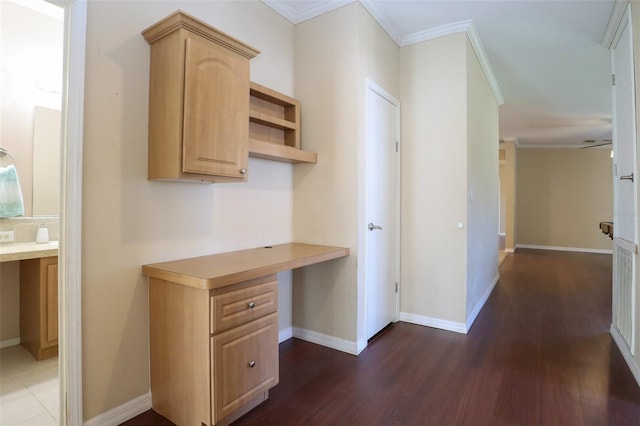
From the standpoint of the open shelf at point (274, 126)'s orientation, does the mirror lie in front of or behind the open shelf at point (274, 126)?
behind

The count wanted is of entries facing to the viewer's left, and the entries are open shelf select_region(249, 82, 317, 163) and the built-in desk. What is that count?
0

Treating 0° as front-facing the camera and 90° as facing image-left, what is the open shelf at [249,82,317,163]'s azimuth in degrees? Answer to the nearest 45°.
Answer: approximately 315°

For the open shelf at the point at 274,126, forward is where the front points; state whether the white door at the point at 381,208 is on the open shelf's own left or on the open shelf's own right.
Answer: on the open shelf's own left

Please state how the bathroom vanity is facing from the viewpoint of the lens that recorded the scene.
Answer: facing the viewer and to the right of the viewer

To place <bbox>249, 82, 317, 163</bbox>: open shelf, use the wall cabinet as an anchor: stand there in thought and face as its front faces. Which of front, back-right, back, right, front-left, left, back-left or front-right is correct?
left

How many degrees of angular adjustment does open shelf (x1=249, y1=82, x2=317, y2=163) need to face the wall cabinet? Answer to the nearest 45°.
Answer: approximately 90° to its right
